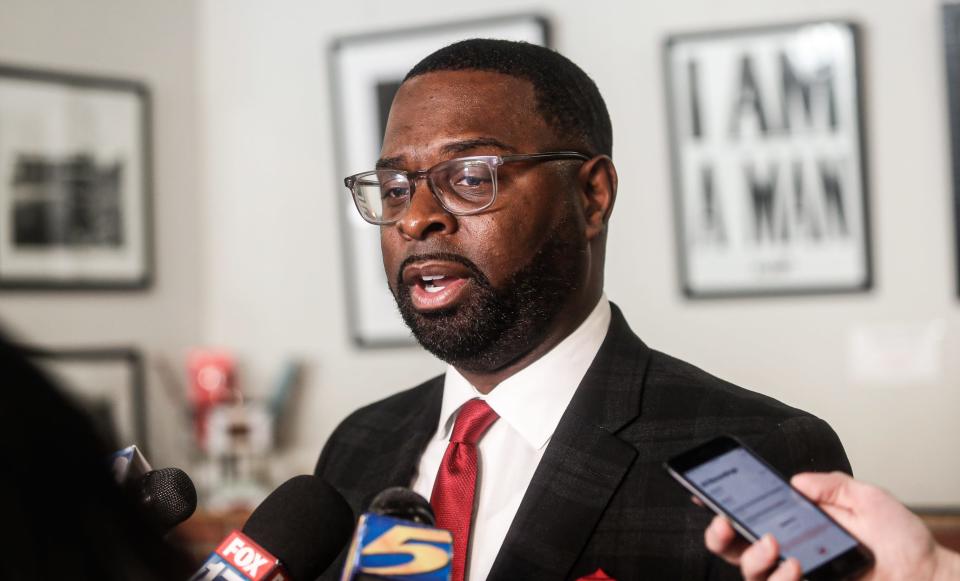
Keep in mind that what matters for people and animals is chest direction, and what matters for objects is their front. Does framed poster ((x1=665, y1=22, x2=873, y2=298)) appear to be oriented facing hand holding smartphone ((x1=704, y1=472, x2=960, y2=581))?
yes

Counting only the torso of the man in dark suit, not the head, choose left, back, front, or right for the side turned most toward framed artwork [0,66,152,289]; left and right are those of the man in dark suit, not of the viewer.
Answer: right

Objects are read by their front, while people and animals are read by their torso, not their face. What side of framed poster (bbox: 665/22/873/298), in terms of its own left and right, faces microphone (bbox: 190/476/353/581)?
front

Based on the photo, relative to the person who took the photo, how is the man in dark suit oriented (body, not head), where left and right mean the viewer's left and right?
facing the viewer and to the left of the viewer

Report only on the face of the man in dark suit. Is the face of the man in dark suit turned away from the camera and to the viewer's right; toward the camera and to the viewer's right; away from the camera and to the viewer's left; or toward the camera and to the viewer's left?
toward the camera and to the viewer's left

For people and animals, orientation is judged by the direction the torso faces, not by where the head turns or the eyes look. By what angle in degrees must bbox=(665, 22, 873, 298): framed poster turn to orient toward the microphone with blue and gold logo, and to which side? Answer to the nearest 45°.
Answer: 0° — it already faces it

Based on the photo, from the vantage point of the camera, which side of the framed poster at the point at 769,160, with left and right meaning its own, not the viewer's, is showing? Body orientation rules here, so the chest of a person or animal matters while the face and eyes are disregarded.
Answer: front

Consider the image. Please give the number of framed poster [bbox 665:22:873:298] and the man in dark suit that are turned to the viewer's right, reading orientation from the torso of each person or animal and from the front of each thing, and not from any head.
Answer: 0

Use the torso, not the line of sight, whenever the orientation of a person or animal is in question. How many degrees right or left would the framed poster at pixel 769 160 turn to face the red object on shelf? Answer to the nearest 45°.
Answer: approximately 90° to its right

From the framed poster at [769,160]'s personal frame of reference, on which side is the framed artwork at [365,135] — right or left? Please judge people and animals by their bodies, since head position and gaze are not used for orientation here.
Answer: on its right
